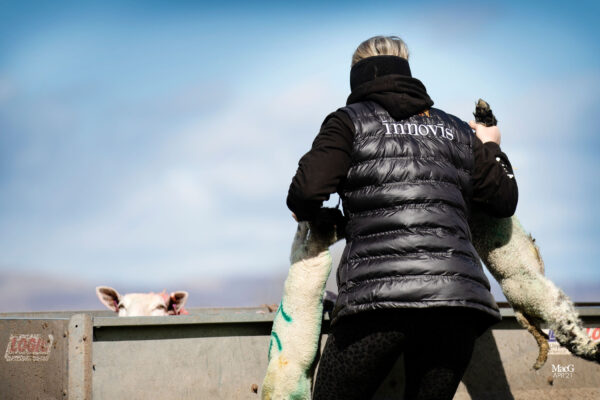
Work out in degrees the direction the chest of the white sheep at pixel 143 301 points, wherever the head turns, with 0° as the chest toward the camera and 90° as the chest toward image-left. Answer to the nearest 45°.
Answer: approximately 0°

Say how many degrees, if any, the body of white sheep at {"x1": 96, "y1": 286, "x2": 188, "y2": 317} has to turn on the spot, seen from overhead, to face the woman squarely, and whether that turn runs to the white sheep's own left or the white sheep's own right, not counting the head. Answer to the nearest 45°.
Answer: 0° — it already faces them
